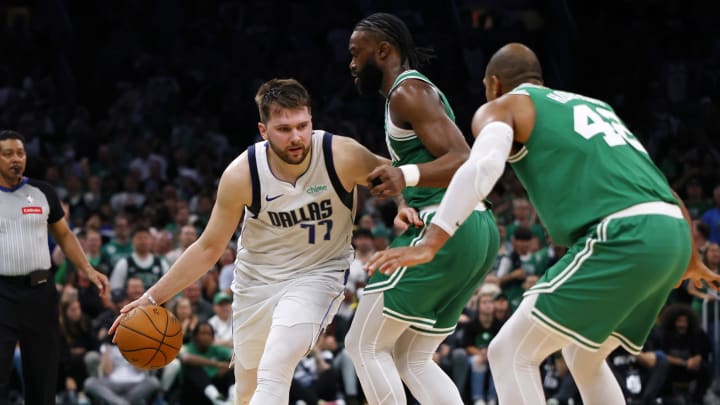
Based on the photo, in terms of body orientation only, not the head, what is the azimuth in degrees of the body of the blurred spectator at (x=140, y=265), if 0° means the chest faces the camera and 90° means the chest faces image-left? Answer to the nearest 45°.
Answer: approximately 0°

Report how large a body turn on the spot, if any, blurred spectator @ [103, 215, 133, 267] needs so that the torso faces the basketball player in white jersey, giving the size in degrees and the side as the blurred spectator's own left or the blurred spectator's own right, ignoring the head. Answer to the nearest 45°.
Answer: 0° — they already face them

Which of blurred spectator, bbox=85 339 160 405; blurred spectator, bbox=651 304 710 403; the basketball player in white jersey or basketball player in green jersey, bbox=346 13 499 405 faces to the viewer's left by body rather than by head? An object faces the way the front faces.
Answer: the basketball player in green jersey

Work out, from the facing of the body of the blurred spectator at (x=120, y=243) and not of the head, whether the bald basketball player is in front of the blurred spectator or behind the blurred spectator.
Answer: in front

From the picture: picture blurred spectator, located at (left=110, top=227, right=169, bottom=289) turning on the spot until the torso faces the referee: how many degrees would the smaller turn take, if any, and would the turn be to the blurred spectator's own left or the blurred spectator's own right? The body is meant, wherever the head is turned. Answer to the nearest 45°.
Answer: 0° — they already face them

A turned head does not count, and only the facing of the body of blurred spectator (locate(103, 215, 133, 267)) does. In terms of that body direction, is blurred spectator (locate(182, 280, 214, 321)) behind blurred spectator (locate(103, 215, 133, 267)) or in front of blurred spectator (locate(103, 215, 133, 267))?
in front

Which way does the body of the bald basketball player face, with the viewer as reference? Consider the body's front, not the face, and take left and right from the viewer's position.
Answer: facing away from the viewer and to the left of the viewer

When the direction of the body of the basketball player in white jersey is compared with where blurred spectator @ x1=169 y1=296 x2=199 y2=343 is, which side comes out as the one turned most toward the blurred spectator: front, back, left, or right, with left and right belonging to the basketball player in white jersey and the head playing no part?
back

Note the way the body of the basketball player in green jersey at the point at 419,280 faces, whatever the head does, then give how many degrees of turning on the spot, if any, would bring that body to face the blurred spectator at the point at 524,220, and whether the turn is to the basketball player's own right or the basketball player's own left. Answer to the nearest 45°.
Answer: approximately 90° to the basketball player's own right

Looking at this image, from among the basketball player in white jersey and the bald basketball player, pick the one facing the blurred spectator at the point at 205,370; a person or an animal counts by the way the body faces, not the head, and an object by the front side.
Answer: the bald basketball player
